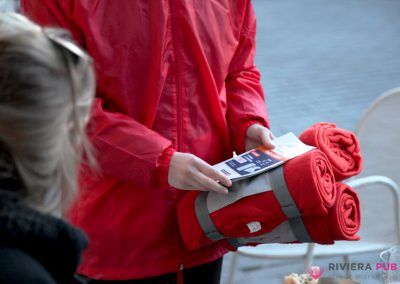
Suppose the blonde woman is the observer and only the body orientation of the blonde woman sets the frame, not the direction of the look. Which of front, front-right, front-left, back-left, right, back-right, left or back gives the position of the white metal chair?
front

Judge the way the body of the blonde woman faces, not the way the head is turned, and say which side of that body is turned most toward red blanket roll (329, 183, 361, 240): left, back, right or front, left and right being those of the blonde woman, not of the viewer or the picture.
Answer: front

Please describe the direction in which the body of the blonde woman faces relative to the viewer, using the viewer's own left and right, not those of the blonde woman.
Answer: facing away from the viewer and to the right of the viewer

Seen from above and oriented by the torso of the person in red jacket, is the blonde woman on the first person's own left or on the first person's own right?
on the first person's own right

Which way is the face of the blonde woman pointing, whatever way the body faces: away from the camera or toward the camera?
away from the camera

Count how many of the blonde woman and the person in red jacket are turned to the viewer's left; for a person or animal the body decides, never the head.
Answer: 0

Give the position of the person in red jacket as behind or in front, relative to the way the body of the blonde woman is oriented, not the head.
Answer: in front
